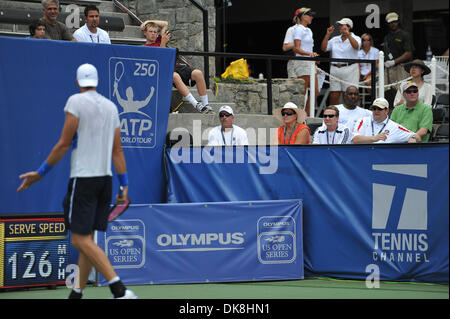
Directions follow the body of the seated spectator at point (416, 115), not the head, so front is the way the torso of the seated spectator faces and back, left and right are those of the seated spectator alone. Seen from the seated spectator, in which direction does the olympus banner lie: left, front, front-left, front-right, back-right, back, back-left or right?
front-right

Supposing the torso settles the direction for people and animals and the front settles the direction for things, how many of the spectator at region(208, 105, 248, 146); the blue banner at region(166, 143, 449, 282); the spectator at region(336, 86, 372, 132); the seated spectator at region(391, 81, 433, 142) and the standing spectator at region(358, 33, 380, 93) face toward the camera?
5

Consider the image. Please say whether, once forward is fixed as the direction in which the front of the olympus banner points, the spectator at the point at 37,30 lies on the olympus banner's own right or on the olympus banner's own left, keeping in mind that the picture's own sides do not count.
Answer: on the olympus banner's own right

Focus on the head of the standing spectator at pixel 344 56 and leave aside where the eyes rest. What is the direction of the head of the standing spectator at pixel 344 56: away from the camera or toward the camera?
toward the camera

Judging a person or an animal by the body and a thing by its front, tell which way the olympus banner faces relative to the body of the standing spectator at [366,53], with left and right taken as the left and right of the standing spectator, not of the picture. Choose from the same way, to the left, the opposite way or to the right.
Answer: the same way

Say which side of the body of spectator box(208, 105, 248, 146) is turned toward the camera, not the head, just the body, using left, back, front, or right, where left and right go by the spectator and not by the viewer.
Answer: front

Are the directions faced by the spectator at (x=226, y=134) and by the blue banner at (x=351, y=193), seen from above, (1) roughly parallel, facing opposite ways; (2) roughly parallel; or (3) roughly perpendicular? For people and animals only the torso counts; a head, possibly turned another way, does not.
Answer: roughly parallel

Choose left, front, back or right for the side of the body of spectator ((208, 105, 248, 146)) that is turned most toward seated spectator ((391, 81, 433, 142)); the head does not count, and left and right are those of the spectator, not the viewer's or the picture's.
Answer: left

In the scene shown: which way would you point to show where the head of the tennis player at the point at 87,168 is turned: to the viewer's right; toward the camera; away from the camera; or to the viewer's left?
away from the camera

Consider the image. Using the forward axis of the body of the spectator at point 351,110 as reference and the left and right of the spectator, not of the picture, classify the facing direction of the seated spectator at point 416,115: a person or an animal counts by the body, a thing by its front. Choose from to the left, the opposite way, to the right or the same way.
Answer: the same way

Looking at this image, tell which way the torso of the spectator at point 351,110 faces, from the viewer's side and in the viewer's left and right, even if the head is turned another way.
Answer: facing the viewer

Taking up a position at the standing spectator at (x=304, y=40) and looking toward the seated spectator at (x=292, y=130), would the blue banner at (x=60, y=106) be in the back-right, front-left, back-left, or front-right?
front-right

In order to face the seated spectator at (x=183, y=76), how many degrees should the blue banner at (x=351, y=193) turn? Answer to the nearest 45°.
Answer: approximately 135° to its right

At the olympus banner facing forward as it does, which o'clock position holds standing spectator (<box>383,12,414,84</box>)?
The standing spectator is roughly at 7 o'clock from the olympus banner.

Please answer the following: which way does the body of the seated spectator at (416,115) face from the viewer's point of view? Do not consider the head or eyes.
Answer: toward the camera

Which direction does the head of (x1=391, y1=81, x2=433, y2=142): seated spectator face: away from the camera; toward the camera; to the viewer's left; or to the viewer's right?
toward the camera

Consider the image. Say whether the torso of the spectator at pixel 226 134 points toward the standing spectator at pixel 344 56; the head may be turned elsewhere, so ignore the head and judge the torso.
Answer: no

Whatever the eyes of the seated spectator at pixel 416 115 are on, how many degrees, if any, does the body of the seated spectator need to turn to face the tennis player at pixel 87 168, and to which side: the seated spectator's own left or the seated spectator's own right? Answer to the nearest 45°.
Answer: approximately 45° to the seated spectator's own right

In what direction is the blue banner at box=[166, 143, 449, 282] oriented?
toward the camera

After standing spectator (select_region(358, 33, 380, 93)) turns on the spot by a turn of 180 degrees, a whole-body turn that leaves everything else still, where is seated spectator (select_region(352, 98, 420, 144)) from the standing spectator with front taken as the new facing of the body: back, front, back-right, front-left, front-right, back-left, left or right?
back

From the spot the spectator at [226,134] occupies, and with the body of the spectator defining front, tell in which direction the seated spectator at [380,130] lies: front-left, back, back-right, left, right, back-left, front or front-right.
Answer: left

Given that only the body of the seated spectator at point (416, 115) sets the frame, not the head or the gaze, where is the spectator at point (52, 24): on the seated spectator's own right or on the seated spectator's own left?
on the seated spectator's own right
